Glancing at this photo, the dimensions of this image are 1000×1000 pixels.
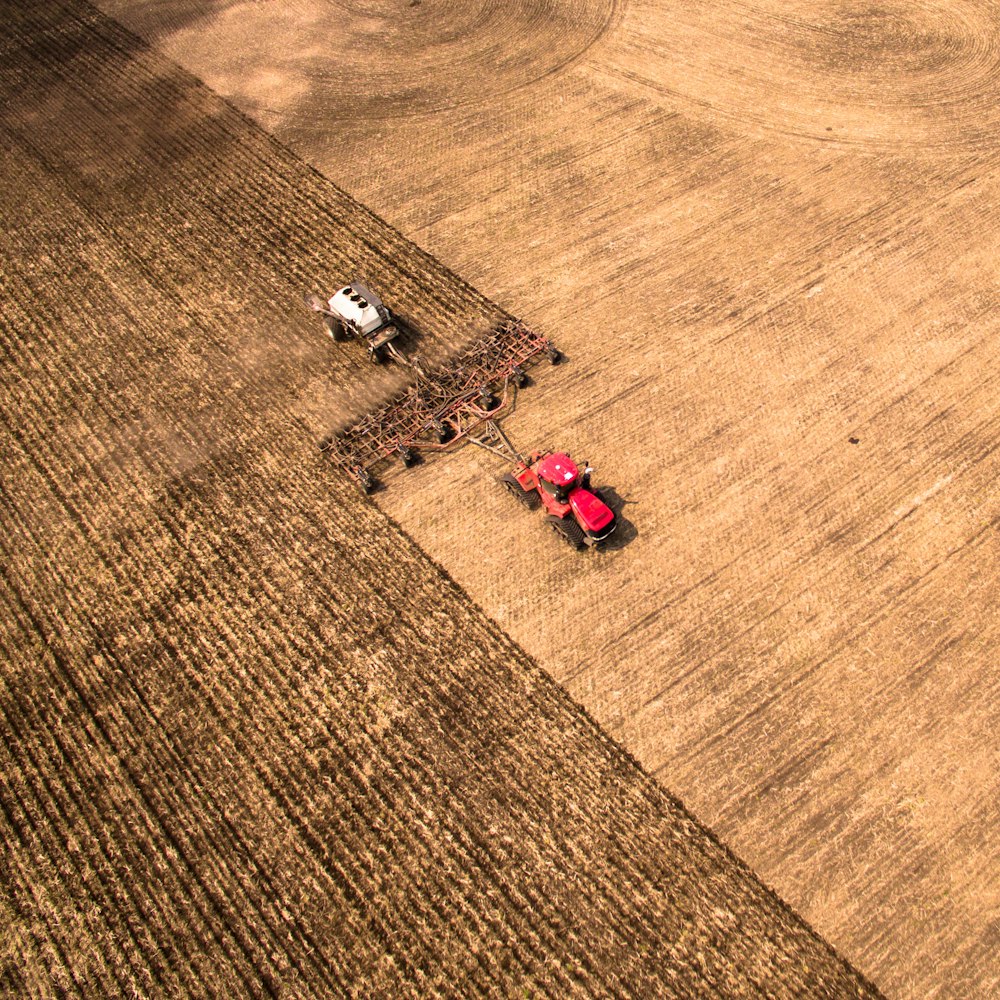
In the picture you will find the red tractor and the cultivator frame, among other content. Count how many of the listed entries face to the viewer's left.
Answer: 0

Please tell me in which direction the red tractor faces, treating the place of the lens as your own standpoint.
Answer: facing the viewer and to the right of the viewer

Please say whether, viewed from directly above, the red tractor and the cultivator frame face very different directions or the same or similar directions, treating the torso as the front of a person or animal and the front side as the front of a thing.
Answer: same or similar directions

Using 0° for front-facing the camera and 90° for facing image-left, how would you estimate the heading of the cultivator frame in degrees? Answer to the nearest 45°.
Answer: approximately 315°

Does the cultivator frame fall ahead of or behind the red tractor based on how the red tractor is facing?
behind

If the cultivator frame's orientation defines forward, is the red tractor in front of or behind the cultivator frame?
in front
